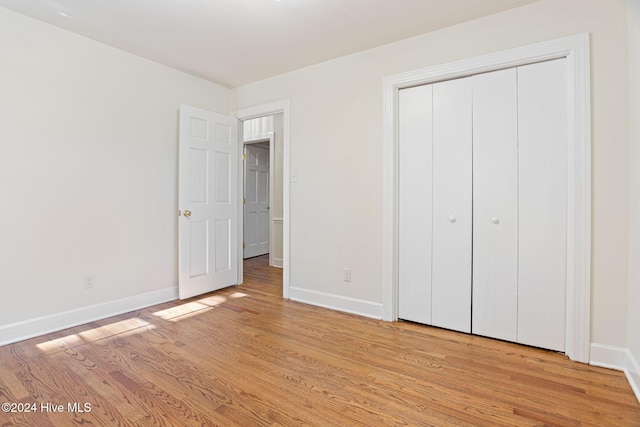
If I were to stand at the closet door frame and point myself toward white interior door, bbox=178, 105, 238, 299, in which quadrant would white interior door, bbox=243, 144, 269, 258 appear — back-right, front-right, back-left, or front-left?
front-right

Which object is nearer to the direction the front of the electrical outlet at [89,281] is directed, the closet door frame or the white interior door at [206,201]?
the closet door frame

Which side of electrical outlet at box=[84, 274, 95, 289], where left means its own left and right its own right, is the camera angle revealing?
front

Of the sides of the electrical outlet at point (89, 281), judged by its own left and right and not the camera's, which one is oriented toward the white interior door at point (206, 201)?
left

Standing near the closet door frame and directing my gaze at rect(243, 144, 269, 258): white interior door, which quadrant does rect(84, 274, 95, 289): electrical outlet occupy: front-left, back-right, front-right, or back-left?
front-left

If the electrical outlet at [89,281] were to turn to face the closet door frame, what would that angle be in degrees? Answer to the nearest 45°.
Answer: approximately 45° to its left

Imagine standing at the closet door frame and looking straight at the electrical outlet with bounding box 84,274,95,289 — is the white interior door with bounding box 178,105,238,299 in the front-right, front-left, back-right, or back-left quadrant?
front-right
